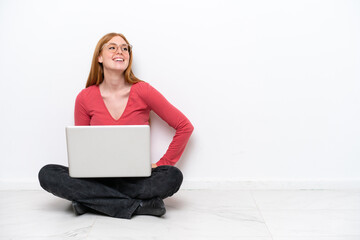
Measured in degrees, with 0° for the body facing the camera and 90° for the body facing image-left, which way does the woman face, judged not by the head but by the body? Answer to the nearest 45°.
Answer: approximately 0°
